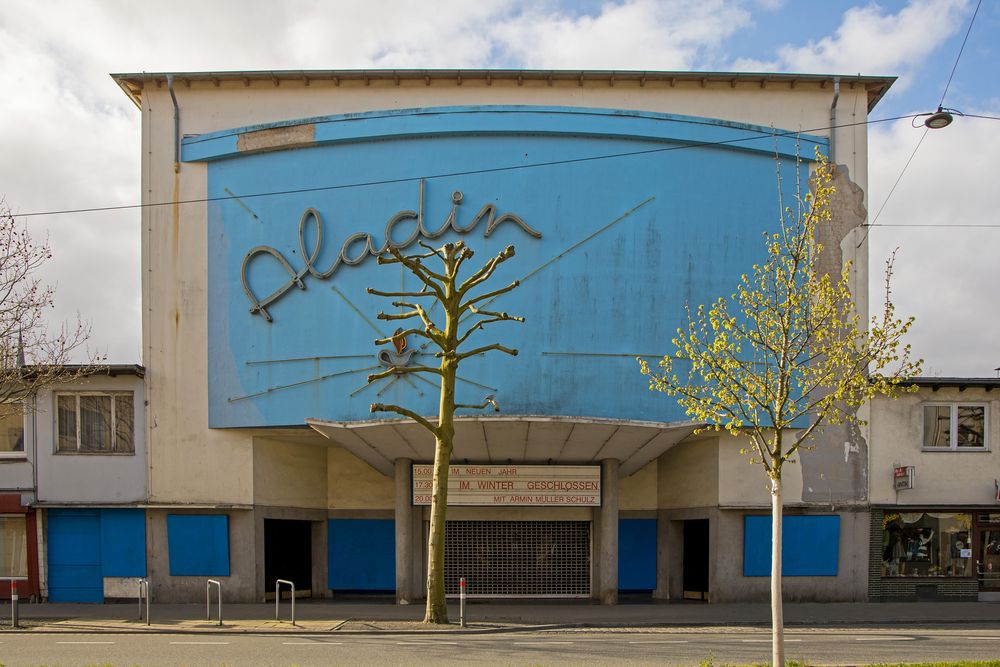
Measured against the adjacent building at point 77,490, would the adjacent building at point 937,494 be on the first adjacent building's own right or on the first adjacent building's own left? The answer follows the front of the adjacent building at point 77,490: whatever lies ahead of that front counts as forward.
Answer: on the first adjacent building's own left

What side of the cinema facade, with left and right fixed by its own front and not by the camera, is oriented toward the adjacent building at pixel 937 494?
left

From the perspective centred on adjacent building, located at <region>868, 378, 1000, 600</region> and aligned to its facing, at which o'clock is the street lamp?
The street lamp is roughly at 12 o'clock from the adjacent building.

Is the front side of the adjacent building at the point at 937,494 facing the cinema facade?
no

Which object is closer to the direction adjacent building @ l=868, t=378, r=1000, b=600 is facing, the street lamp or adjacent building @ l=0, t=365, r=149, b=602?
the street lamp

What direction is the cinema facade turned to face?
toward the camera

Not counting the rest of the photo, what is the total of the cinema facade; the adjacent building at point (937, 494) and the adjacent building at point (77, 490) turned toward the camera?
3

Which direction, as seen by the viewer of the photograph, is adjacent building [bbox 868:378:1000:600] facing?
facing the viewer

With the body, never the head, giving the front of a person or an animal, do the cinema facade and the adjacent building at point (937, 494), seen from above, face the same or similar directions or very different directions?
same or similar directions

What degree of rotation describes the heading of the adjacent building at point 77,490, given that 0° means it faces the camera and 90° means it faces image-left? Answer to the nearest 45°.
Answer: approximately 0°
